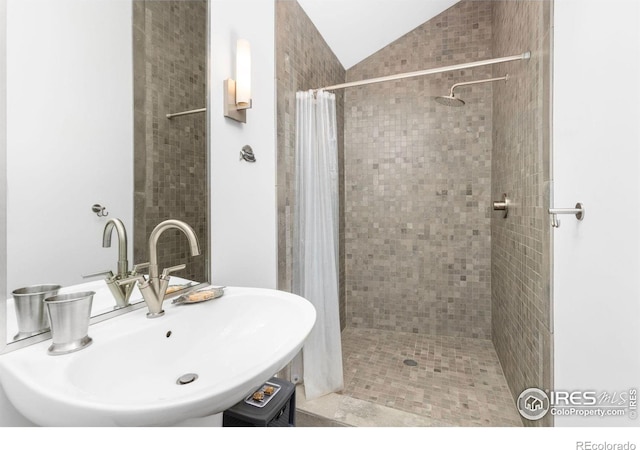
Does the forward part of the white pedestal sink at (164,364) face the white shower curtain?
no

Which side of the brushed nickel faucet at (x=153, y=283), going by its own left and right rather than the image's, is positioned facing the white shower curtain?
left

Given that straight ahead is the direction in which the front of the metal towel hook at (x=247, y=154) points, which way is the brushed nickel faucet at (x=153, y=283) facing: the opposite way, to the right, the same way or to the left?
the same way

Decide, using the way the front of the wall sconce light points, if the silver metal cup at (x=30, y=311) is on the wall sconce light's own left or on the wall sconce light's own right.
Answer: on the wall sconce light's own right

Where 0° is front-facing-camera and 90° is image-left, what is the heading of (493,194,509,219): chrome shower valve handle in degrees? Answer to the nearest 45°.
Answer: approximately 90°

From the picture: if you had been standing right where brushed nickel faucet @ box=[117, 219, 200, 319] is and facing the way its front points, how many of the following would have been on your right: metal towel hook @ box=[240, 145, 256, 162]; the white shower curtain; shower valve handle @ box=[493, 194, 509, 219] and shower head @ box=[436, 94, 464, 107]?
0

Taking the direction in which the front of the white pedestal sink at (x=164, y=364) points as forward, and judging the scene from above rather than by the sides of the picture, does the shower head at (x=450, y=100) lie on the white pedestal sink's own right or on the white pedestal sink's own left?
on the white pedestal sink's own left

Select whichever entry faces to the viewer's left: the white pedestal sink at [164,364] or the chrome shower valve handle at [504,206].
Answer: the chrome shower valve handle

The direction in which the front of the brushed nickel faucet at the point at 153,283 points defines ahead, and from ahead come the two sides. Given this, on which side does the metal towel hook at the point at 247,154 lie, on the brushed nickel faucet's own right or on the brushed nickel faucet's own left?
on the brushed nickel faucet's own left

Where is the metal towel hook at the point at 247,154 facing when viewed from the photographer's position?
facing the viewer and to the right of the viewer

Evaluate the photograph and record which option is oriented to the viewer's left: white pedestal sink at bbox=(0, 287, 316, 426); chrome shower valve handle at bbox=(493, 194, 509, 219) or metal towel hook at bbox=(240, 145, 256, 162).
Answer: the chrome shower valve handle

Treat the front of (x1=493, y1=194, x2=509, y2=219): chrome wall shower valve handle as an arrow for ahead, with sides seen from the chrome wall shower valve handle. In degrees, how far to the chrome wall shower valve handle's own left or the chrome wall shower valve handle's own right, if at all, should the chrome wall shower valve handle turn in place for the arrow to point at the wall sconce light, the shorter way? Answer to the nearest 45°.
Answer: approximately 45° to the chrome wall shower valve handle's own left

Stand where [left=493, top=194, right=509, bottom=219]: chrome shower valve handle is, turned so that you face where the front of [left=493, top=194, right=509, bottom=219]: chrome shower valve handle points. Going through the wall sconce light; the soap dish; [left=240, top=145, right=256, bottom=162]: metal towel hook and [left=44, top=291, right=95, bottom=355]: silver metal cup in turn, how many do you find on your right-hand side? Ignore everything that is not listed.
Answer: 0
